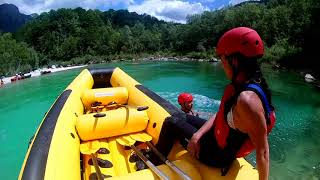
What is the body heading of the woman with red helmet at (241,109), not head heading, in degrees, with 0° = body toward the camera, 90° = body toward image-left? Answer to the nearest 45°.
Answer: approximately 90°

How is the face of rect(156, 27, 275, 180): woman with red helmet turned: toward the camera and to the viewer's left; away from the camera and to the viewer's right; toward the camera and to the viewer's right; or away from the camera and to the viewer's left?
away from the camera and to the viewer's left
